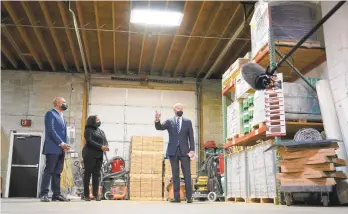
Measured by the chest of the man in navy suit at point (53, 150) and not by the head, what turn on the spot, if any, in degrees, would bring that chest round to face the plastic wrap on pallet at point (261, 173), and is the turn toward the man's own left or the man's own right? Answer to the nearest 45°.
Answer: approximately 45° to the man's own left

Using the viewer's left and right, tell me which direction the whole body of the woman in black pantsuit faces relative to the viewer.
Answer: facing the viewer and to the right of the viewer

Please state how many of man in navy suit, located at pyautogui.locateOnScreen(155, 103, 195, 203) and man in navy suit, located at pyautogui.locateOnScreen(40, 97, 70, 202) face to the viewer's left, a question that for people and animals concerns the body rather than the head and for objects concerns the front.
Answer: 0

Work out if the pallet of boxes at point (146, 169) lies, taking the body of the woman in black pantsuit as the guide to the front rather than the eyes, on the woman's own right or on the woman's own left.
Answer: on the woman's own left

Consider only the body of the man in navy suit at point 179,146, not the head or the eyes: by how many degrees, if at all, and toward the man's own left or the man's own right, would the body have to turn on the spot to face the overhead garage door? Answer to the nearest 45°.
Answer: approximately 180°

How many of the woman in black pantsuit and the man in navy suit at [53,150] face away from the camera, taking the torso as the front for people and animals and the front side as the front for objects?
0

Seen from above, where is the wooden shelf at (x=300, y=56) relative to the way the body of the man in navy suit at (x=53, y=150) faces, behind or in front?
in front

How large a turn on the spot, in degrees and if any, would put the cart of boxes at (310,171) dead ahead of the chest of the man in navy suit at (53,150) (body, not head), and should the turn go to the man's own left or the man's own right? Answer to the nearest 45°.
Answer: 0° — they already face it

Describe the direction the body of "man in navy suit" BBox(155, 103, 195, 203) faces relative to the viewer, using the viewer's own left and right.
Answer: facing the viewer

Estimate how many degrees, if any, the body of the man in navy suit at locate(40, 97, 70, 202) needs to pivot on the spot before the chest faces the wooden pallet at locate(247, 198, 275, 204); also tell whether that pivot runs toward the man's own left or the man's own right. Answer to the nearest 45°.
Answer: approximately 45° to the man's own left
